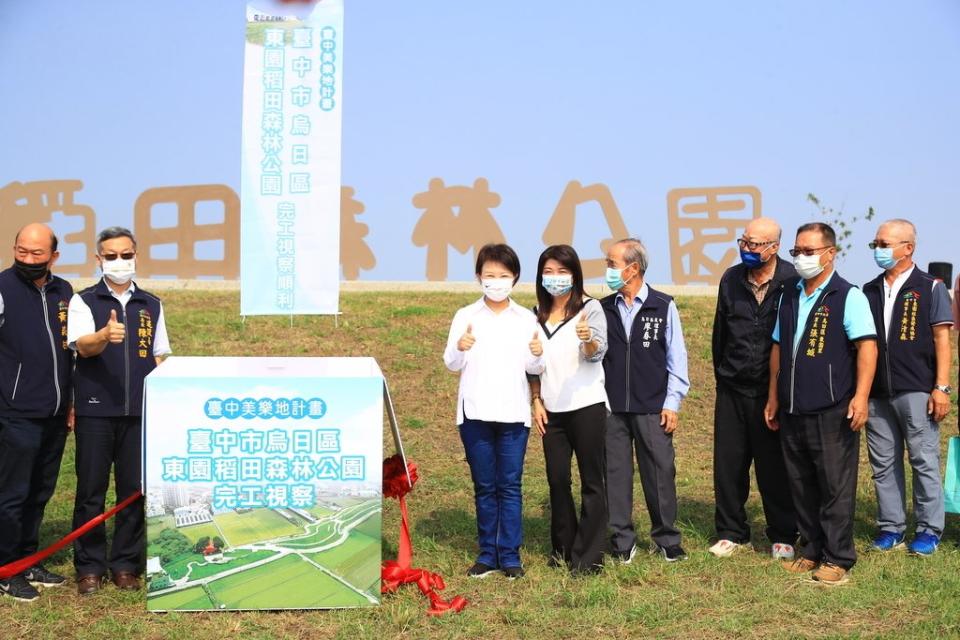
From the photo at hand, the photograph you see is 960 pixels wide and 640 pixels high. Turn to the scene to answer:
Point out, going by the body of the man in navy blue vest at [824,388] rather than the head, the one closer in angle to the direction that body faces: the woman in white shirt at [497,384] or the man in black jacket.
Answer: the woman in white shirt

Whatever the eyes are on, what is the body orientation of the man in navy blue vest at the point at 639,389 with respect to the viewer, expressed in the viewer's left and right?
facing the viewer and to the left of the viewer

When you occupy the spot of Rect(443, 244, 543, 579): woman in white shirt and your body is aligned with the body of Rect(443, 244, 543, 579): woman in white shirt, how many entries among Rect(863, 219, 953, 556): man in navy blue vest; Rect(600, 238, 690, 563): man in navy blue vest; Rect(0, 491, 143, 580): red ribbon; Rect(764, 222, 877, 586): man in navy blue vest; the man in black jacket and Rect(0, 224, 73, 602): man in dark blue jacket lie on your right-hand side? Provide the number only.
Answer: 2

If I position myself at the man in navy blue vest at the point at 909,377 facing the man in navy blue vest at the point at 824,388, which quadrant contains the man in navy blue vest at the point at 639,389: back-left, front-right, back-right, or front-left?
front-right

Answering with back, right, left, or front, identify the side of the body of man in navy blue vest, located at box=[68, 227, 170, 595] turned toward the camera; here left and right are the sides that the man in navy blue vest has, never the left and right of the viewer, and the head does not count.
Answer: front

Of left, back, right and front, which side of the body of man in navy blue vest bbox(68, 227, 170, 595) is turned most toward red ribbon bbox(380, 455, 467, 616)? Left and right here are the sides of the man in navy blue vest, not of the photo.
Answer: left

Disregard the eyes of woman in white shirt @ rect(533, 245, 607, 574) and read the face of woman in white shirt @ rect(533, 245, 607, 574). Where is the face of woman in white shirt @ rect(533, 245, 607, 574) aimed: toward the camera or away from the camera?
toward the camera

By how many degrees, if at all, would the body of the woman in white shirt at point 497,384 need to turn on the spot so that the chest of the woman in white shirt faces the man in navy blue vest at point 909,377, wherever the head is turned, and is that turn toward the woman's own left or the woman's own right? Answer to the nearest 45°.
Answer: approximately 90° to the woman's own left

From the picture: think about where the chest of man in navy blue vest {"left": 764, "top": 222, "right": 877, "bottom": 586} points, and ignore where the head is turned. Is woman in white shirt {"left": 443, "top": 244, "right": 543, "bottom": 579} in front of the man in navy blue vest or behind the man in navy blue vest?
in front

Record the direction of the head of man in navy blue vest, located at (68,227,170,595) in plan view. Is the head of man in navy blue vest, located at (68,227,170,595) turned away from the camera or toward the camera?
toward the camera

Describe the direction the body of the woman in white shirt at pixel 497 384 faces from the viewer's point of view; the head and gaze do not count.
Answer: toward the camera
